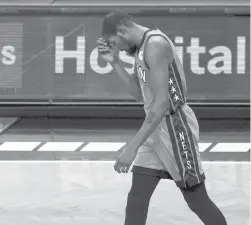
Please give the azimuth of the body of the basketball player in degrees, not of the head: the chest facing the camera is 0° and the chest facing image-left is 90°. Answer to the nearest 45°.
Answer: approximately 90°

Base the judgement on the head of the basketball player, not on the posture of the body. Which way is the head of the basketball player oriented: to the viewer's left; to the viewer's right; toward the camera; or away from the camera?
to the viewer's left
